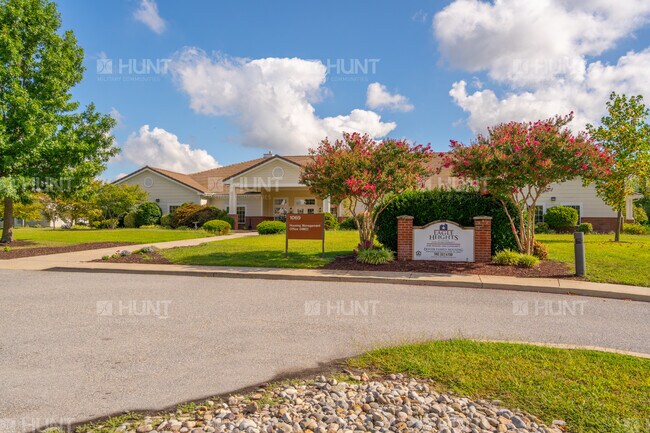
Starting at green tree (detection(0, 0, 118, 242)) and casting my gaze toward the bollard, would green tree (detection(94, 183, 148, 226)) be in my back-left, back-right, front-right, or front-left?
back-left

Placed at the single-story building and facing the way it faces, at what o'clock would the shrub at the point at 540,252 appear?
The shrub is roughly at 11 o'clock from the single-story building.

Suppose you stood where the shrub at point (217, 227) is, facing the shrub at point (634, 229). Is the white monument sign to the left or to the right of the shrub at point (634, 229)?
right

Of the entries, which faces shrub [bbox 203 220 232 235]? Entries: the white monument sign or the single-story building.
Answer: the single-story building

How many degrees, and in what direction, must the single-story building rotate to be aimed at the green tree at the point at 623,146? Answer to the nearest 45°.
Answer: approximately 45° to its left

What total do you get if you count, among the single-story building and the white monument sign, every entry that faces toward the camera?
2

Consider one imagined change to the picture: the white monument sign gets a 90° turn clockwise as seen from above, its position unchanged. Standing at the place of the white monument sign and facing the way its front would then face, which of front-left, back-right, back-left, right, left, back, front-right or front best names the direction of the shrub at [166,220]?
front-right

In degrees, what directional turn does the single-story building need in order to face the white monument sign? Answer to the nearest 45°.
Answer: approximately 45° to its left

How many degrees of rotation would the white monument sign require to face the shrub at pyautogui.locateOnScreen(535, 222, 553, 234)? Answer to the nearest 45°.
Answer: approximately 180°

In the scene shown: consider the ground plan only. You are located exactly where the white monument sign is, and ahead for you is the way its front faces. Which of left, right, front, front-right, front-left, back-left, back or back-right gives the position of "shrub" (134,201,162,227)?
back-right

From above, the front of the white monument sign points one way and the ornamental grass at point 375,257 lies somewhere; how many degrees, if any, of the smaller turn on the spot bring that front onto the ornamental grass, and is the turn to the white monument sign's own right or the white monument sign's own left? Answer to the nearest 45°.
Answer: approximately 90° to the white monument sign's own right

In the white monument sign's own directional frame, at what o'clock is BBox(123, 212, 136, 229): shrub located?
The shrub is roughly at 4 o'clock from the white monument sign.
